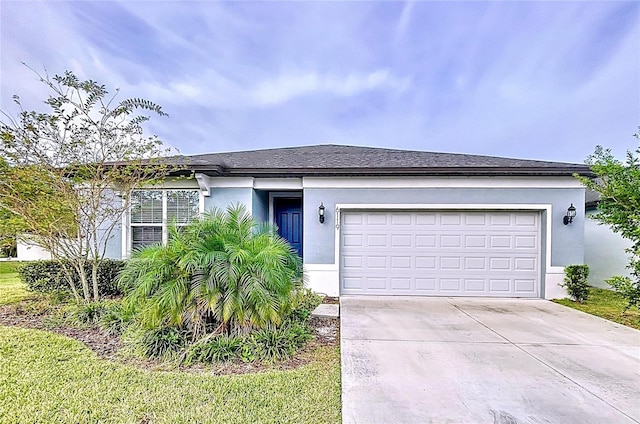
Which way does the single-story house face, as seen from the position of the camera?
facing the viewer

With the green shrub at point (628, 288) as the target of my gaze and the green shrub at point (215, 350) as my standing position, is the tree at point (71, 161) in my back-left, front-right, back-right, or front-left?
back-left

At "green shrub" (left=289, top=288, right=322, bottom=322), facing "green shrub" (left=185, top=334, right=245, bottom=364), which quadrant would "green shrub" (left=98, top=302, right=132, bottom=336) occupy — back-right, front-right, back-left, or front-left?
front-right

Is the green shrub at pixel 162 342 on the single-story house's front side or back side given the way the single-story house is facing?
on the front side

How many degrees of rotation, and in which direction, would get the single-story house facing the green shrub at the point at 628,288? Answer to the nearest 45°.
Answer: approximately 45° to its left

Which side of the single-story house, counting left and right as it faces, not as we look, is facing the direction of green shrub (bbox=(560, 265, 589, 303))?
left
